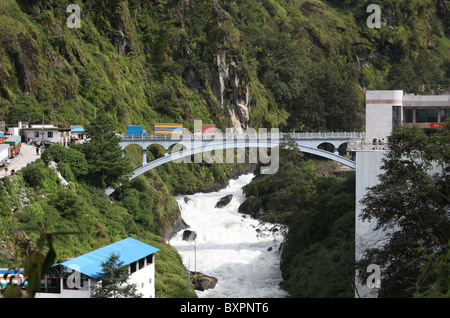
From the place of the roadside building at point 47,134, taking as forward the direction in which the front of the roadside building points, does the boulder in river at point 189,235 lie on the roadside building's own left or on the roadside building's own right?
on the roadside building's own left

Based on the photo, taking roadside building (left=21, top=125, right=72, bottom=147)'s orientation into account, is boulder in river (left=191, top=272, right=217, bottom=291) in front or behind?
in front

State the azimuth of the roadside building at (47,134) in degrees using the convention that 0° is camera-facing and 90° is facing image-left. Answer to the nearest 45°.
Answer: approximately 0°

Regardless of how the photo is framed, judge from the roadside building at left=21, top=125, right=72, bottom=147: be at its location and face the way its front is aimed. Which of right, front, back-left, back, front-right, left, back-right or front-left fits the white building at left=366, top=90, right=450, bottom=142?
front-left

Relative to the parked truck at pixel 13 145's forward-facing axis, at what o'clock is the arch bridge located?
The arch bridge is roughly at 7 o'clock from the parked truck.

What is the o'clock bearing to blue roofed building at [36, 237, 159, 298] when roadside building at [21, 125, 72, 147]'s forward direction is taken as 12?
The blue roofed building is roughly at 12 o'clock from the roadside building.

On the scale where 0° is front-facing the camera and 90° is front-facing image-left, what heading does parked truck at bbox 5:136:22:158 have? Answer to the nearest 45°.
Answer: approximately 45°
